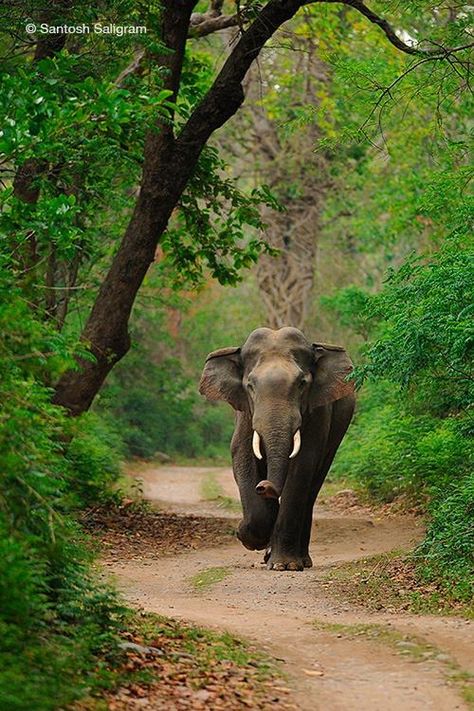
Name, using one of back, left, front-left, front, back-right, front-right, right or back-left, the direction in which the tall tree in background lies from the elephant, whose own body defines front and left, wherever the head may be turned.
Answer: back

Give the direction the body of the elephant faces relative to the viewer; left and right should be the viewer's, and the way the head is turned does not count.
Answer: facing the viewer
